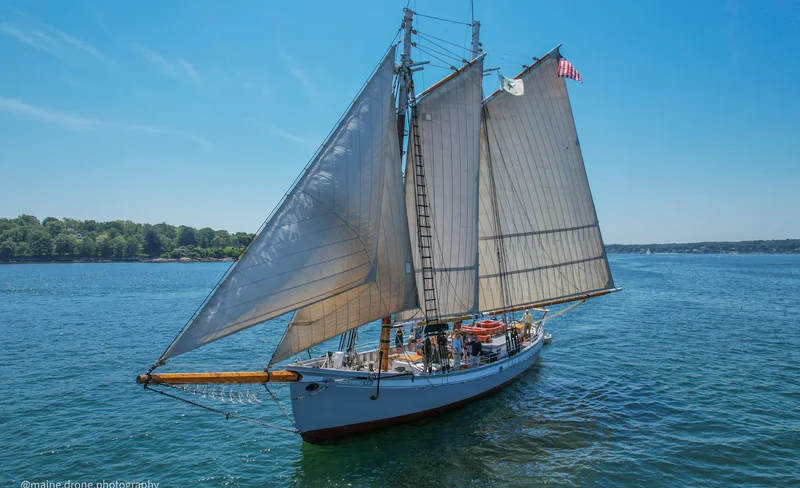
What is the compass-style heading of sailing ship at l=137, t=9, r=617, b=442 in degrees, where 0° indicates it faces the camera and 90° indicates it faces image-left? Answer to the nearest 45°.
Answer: approximately 45°
